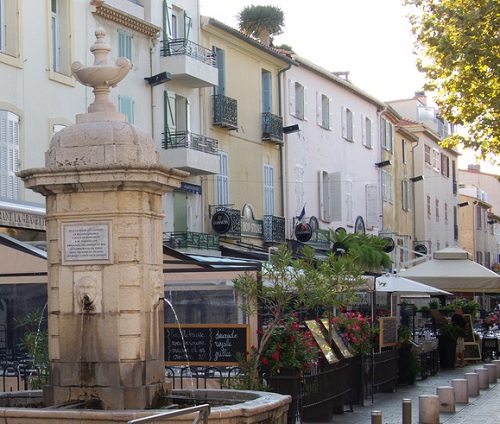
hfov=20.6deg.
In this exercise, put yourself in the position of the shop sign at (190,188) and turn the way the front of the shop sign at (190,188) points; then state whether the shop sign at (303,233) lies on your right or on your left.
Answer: on your left

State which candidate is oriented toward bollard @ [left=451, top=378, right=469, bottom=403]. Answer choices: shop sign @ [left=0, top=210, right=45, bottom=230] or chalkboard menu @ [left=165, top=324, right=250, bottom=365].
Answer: the shop sign

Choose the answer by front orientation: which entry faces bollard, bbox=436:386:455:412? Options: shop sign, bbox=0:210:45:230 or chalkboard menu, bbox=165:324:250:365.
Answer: the shop sign

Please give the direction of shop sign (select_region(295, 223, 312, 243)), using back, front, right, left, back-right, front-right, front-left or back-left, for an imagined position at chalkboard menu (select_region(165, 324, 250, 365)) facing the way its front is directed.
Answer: back

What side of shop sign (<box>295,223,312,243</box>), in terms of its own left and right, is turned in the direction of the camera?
front

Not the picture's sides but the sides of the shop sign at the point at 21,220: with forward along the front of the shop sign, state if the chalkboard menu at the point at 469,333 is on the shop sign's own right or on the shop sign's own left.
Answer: on the shop sign's own left

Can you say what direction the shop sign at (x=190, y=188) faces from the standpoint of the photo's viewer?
facing the viewer and to the right of the viewer

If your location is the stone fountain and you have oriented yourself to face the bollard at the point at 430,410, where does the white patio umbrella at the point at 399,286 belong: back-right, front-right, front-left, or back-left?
front-left

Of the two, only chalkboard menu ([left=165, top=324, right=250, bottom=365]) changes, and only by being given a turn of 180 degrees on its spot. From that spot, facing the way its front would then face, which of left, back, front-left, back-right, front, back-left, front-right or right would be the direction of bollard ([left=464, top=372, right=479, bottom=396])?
front-right

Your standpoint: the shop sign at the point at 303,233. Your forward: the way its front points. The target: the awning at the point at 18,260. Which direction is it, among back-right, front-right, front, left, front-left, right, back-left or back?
front

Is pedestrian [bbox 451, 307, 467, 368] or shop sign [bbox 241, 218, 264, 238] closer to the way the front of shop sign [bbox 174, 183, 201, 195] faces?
the pedestrian

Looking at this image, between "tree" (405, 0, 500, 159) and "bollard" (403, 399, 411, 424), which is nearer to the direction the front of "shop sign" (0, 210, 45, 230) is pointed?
the bollard

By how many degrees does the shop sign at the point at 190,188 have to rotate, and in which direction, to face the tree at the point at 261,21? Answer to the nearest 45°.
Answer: approximately 135° to its left

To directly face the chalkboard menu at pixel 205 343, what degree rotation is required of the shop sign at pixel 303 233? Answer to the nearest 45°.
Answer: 0° — it already faces it

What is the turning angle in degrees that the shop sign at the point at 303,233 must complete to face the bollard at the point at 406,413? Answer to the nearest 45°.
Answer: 0° — it already faces it
